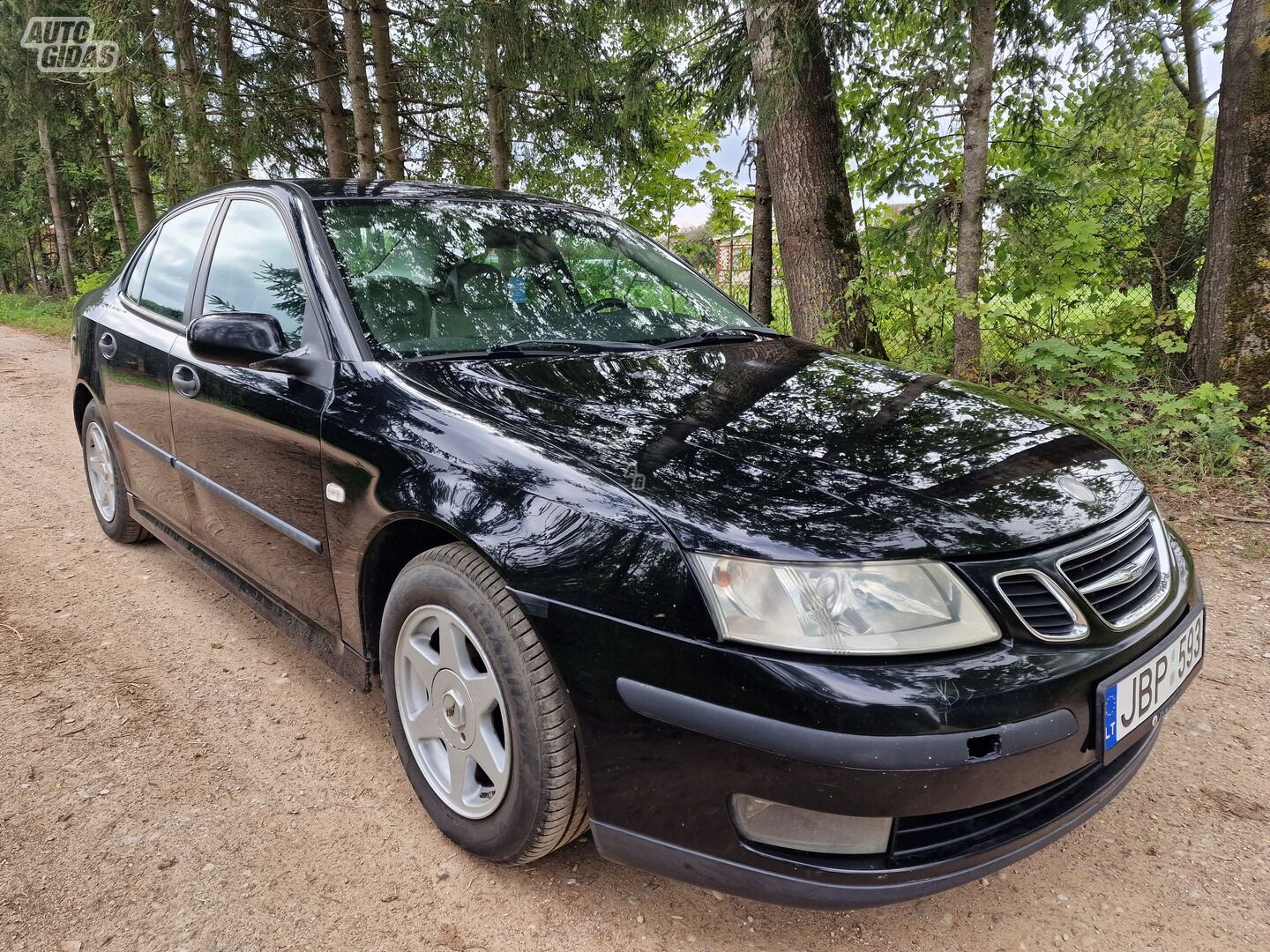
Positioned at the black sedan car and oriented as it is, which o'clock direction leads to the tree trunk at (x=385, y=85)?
The tree trunk is roughly at 7 o'clock from the black sedan car.

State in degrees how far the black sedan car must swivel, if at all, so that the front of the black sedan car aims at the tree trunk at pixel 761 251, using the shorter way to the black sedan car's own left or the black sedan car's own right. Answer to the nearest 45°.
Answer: approximately 135° to the black sedan car's own left

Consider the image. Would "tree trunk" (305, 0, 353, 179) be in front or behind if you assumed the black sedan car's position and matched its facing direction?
behind

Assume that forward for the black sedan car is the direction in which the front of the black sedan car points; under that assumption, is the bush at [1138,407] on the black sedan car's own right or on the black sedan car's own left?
on the black sedan car's own left

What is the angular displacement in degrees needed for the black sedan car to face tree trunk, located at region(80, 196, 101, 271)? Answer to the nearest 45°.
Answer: approximately 180°

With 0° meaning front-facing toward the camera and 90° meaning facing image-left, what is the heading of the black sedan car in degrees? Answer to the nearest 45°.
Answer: approximately 315°

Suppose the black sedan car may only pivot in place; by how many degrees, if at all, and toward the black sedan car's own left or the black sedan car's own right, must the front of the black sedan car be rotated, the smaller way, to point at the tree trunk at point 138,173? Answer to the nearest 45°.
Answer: approximately 180°

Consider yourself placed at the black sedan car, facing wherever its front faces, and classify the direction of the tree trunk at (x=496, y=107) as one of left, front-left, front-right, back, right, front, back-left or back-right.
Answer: back-left
